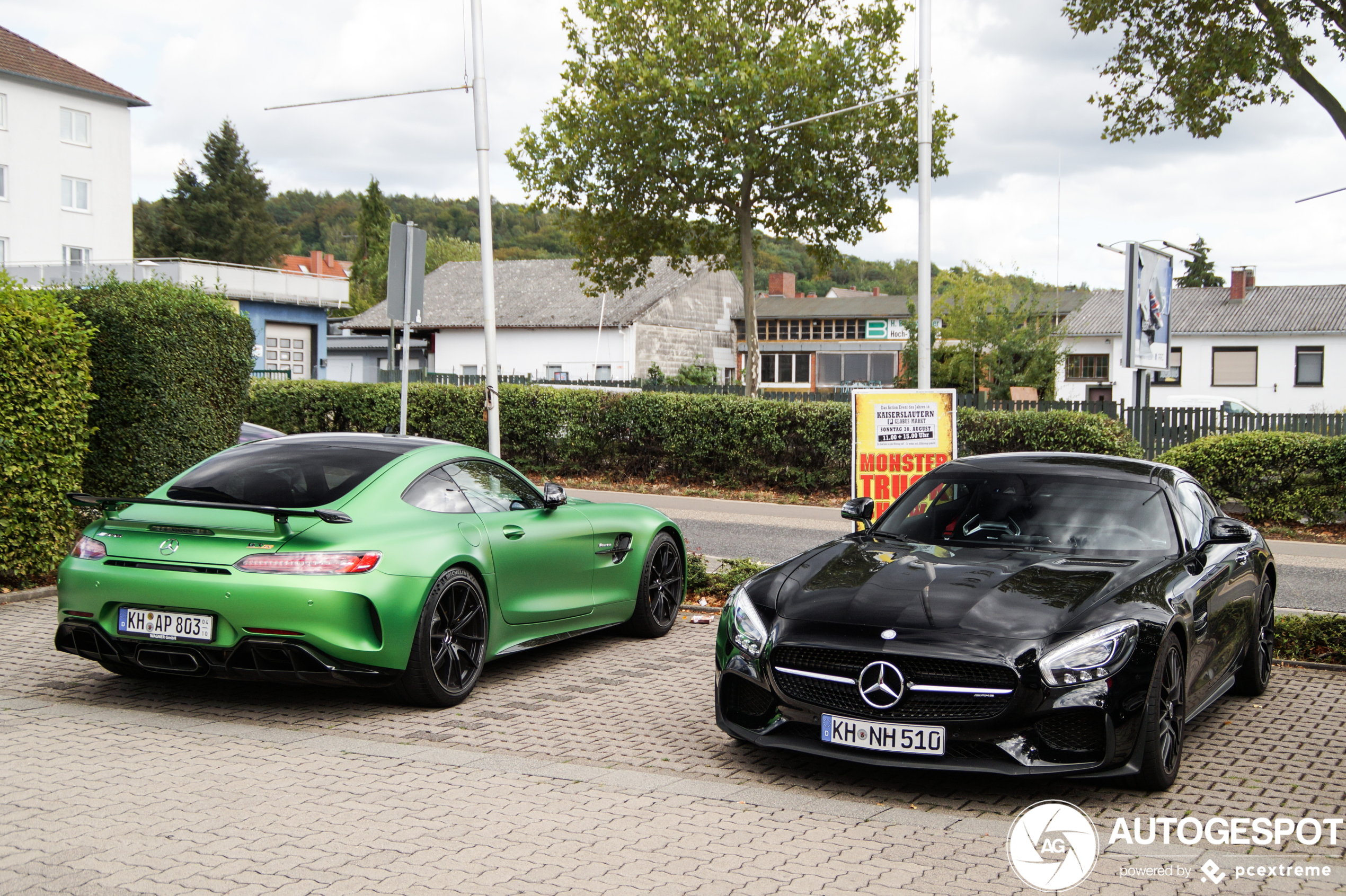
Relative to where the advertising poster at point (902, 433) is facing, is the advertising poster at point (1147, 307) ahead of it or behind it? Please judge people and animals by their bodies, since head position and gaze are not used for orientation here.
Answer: behind

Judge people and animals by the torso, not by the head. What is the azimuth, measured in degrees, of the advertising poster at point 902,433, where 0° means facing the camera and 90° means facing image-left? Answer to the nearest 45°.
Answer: approximately 0°

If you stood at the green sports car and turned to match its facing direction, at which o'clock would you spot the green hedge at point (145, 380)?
The green hedge is roughly at 10 o'clock from the green sports car.

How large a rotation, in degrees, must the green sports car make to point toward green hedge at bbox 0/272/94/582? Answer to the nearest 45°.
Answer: approximately 90° to its left

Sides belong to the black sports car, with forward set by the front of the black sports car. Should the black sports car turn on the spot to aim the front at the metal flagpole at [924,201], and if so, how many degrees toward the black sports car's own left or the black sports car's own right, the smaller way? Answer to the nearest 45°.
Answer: approximately 135° to the black sports car's own right

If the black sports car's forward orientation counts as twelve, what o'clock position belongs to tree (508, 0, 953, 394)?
The tree is roughly at 4 o'clock from the black sports car.

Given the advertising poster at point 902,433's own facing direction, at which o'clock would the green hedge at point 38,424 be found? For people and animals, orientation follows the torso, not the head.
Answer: The green hedge is roughly at 2 o'clock from the advertising poster.

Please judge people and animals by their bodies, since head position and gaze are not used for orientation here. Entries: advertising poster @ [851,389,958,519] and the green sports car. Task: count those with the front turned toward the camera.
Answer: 1

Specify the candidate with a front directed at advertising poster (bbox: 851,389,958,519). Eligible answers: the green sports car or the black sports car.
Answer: the green sports car

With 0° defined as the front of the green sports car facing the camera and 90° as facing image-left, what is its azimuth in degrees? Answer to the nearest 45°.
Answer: approximately 225°

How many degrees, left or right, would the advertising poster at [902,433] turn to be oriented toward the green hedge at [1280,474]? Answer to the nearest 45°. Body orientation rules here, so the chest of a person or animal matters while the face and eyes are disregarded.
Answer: approximately 135° to its left

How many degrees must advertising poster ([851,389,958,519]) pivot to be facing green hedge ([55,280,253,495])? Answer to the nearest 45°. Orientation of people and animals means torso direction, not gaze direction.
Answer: approximately 90° to its right
